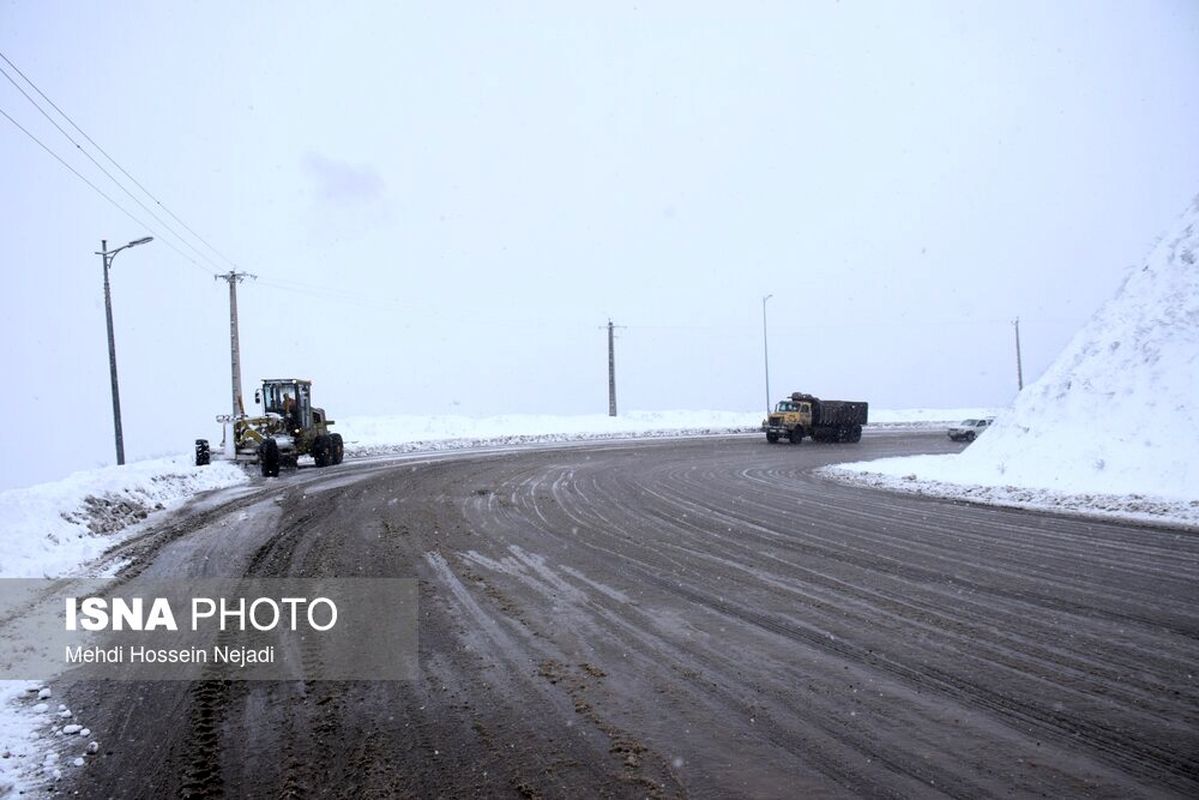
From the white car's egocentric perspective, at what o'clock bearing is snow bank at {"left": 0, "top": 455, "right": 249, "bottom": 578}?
The snow bank is roughly at 11 o'clock from the white car.

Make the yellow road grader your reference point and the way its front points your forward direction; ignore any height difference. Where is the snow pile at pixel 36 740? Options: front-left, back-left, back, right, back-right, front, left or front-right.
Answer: front-left

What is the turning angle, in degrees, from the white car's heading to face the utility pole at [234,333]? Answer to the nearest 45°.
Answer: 0° — it already faces it

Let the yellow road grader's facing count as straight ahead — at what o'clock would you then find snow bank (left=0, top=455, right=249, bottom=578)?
The snow bank is roughly at 11 o'clock from the yellow road grader.

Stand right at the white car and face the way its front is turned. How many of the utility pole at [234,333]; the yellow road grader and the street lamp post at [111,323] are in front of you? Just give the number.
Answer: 3

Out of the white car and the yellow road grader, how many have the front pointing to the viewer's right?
0

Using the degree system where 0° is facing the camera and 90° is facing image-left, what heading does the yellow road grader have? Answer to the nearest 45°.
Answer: approximately 45°

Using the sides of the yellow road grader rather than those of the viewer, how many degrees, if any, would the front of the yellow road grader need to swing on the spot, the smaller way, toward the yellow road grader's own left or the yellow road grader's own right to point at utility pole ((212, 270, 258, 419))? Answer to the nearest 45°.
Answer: approximately 135° to the yellow road grader's own right

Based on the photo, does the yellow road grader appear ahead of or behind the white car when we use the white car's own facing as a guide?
ahead

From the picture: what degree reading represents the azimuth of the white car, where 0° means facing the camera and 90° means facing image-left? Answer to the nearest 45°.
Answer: approximately 45°
